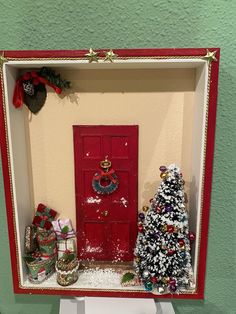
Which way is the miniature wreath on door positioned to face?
toward the camera

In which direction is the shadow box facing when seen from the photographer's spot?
facing the viewer
